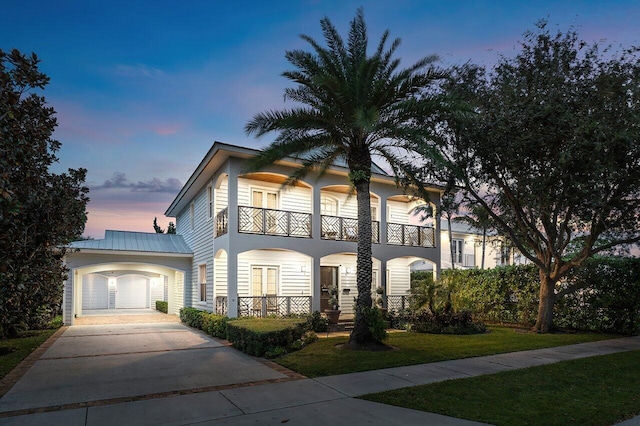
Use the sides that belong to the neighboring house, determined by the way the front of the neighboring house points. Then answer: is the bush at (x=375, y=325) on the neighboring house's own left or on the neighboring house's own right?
on the neighboring house's own right

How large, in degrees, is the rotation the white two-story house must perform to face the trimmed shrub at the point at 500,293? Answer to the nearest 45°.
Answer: approximately 45° to its left

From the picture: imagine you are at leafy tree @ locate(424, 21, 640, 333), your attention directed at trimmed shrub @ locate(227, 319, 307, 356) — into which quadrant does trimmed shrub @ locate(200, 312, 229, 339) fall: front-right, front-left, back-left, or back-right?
front-right

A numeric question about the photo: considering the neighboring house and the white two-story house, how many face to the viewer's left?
0

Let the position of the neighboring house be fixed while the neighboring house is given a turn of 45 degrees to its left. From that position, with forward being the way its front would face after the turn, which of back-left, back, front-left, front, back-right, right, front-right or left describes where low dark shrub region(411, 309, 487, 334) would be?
right

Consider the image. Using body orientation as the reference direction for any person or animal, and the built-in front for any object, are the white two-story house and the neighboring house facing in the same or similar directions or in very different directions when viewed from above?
same or similar directions

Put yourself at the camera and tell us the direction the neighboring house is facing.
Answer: facing the viewer and to the right of the viewer

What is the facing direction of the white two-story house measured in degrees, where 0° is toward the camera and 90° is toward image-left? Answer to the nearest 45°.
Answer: approximately 315°

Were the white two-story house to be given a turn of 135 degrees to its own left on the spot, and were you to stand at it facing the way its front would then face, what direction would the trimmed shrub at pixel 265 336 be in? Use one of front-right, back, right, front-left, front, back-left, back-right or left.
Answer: back

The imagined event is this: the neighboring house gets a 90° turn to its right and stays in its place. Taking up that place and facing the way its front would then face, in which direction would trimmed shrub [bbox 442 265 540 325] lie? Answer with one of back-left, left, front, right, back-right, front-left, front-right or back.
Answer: front-left
